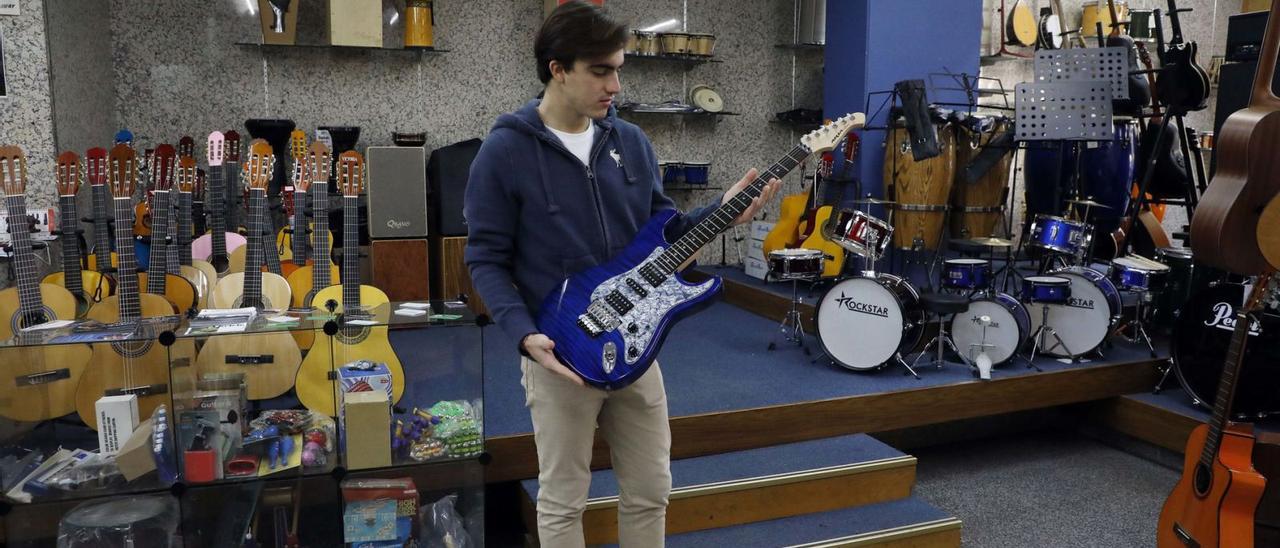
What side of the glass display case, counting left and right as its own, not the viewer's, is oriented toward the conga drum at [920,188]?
left

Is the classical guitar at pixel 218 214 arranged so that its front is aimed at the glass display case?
yes

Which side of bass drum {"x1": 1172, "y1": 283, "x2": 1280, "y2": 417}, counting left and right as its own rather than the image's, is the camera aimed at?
front

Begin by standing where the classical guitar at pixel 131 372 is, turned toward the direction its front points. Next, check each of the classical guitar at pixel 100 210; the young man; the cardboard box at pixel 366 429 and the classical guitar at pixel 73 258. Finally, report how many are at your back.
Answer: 2

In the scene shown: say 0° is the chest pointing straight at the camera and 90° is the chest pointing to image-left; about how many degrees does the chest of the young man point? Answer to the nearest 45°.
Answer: approximately 315°

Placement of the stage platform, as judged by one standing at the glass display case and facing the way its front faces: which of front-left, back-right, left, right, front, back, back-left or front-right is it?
left

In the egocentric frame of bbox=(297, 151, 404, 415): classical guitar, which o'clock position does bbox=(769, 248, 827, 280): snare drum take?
The snare drum is roughly at 8 o'clock from the classical guitar.

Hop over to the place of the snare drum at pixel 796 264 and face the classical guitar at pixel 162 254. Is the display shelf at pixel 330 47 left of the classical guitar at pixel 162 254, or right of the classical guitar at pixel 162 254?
right

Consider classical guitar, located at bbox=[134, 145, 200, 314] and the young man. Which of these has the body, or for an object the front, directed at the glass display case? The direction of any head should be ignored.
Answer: the classical guitar

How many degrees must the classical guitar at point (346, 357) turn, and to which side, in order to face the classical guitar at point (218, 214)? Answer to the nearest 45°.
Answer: approximately 180°

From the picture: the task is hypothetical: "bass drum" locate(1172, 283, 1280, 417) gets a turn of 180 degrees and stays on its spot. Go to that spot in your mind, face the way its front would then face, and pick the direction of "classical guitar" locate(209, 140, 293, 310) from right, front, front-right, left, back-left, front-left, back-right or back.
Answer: back-left

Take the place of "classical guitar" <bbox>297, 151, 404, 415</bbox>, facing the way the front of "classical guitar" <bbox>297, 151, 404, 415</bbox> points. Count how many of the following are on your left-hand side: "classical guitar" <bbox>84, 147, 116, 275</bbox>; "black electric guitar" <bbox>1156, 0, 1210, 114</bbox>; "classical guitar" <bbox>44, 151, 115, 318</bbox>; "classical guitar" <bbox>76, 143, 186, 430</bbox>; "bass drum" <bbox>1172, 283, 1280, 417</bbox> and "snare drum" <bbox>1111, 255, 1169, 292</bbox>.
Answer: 3

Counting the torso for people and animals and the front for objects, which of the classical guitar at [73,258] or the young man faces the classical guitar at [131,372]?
the classical guitar at [73,258]

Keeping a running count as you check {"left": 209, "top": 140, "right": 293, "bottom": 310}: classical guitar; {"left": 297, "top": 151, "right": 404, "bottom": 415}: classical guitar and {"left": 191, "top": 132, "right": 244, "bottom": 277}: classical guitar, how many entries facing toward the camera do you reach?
3
